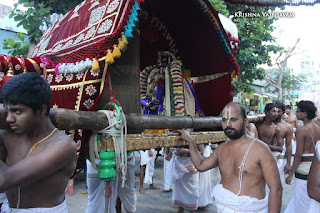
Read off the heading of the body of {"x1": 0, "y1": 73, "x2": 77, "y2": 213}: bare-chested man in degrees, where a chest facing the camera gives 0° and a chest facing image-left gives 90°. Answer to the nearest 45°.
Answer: approximately 45°

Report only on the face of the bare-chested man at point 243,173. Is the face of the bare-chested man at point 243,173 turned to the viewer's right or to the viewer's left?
to the viewer's left

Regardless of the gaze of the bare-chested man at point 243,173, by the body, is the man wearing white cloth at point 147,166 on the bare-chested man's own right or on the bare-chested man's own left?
on the bare-chested man's own right

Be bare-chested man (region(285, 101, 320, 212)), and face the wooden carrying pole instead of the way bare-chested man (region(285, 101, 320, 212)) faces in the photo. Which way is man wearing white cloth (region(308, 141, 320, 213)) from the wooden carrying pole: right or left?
left

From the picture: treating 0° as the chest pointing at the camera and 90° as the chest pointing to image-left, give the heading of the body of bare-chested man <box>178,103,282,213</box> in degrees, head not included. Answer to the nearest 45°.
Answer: approximately 45°

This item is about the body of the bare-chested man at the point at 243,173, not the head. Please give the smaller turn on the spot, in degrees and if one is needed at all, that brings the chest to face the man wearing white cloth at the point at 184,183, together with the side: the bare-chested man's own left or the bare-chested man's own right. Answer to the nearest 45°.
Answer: approximately 135° to the bare-chested man's own right
